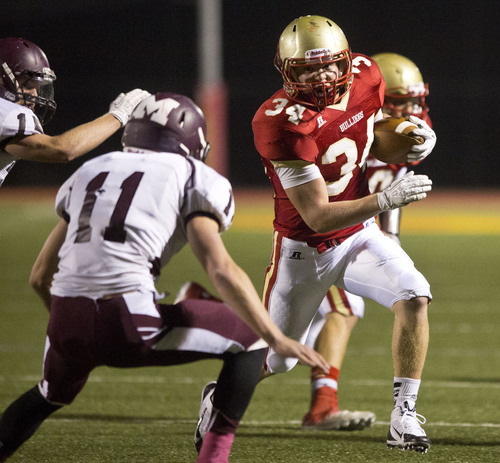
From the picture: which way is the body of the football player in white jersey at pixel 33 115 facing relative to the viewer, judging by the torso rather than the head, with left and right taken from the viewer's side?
facing to the right of the viewer

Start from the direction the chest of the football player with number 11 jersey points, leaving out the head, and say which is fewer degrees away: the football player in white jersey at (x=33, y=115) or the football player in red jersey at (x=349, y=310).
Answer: the football player in red jersey

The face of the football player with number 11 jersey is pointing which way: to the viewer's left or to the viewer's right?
to the viewer's right

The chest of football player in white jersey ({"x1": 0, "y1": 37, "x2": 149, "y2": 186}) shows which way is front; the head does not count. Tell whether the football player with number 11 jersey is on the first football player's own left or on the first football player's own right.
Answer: on the first football player's own right

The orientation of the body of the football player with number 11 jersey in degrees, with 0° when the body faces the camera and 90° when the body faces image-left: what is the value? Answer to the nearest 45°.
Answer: approximately 225°

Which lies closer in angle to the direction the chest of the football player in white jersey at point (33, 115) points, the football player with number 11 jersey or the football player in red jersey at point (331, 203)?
the football player in red jersey

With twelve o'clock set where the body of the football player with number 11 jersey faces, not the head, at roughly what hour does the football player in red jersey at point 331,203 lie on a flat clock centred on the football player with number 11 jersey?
The football player in red jersey is roughly at 12 o'clock from the football player with number 11 jersey.

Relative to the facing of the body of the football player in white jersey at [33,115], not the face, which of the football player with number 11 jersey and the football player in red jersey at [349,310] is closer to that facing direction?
the football player in red jersey

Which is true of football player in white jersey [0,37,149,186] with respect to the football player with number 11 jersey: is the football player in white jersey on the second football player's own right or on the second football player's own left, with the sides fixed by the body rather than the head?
on the second football player's own left

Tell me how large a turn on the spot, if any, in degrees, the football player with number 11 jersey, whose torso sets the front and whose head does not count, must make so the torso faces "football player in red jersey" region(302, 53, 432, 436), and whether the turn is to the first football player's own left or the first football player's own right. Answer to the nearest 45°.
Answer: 0° — they already face them
